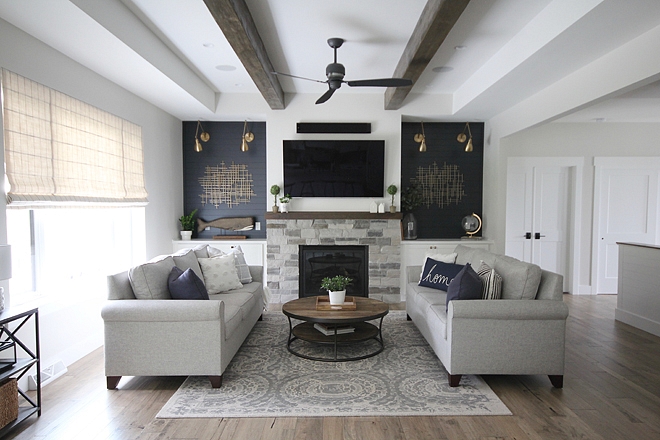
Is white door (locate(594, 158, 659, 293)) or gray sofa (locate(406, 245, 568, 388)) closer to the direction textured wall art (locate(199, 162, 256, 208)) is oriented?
the gray sofa

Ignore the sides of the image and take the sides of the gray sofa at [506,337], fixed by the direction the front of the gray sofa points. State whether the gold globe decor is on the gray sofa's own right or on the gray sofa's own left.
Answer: on the gray sofa's own right

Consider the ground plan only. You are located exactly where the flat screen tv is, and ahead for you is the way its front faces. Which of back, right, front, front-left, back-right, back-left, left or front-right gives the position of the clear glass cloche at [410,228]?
left

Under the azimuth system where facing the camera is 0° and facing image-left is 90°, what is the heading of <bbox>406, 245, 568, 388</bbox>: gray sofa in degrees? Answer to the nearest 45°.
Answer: approximately 90°

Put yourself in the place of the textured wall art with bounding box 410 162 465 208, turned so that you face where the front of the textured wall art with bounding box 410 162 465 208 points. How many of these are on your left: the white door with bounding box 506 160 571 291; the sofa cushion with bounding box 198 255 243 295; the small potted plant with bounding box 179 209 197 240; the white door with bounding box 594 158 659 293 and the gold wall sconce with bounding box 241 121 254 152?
2

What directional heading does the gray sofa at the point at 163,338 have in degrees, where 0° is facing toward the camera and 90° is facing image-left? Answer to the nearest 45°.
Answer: approximately 270°

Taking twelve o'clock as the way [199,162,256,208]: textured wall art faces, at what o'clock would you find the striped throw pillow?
The striped throw pillow is roughly at 11 o'clock from the textured wall art.

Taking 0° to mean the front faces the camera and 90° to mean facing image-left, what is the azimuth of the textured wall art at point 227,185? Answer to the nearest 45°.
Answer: approximately 0°

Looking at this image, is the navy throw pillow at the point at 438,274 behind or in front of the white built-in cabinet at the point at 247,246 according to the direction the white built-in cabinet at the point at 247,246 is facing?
in front

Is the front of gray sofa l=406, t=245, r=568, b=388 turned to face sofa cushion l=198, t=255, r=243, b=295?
yes

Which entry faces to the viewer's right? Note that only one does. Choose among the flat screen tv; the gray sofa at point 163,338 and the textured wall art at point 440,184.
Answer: the gray sofa

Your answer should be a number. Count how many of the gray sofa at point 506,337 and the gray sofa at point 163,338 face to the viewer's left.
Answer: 1
